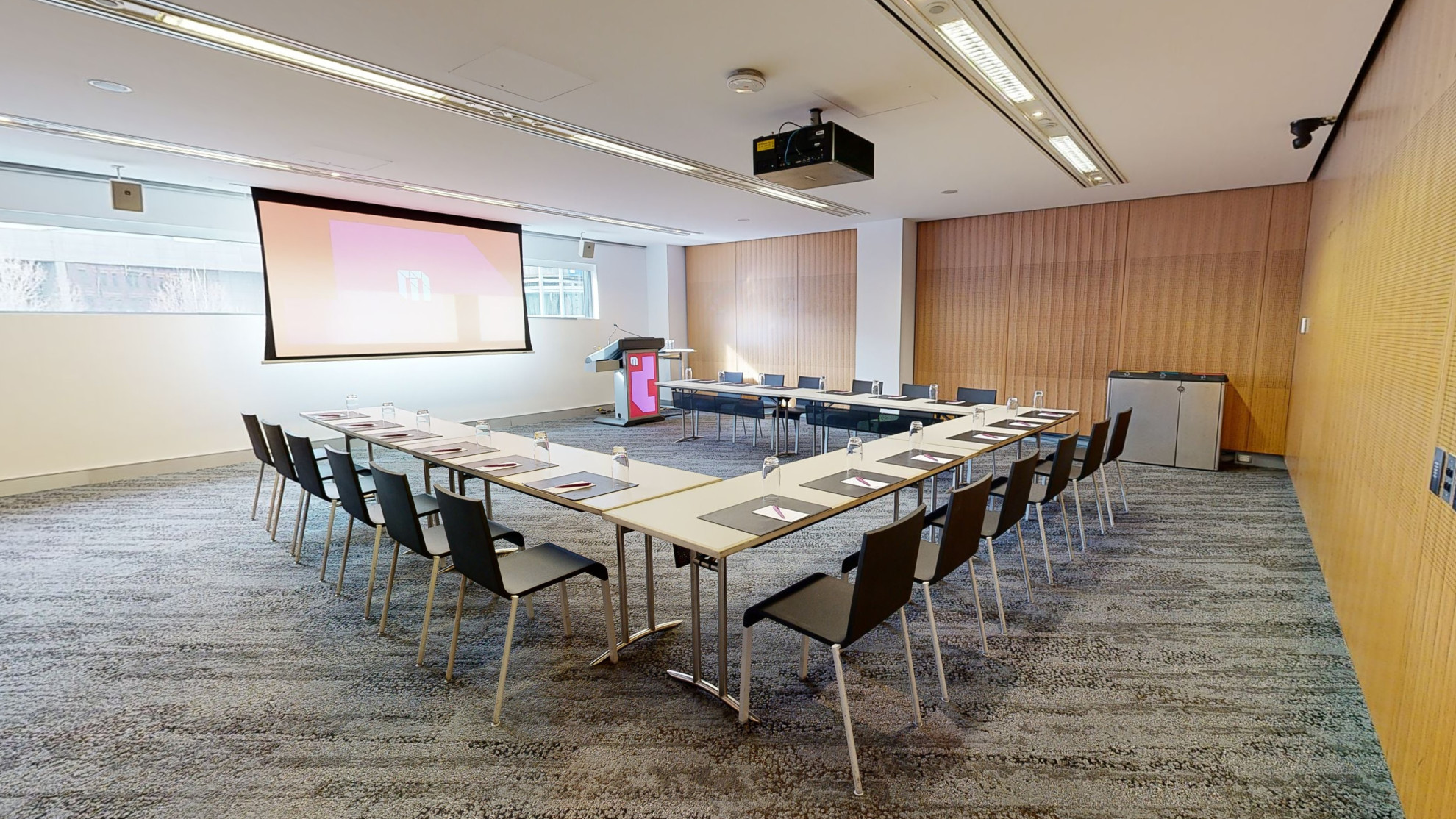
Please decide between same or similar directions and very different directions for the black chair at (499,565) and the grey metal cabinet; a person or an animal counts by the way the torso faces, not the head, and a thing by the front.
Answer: very different directions

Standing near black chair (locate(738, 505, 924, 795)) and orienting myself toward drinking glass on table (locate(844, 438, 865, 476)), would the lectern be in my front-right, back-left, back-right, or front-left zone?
front-left

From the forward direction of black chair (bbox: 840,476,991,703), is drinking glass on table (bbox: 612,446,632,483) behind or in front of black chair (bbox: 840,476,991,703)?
in front

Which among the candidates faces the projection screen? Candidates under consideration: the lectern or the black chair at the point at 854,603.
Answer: the black chair

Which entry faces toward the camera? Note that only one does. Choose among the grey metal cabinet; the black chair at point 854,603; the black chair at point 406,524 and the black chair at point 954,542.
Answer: the grey metal cabinet

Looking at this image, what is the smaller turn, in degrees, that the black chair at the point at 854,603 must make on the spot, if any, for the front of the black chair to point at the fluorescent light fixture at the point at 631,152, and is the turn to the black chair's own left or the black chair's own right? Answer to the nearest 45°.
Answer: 0° — it already faces it

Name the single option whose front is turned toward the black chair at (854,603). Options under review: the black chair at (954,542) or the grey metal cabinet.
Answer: the grey metal cabinet

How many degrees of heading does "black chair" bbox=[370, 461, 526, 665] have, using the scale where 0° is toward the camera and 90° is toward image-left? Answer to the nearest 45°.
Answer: approximately 225°

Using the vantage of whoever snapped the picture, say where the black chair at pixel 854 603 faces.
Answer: facing away from the viewer and to the left of the viewer

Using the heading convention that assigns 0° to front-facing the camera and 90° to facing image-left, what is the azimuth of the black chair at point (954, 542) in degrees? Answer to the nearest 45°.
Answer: approximately 135°

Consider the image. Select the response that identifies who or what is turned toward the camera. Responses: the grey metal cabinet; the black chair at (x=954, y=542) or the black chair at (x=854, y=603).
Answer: the grey metal cabinet

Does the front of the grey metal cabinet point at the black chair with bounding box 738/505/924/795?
yes

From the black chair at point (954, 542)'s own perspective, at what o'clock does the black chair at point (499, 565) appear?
the black chair at point (499, 565) is roughly at 10 o'clock from the black chair at point (954, 542).

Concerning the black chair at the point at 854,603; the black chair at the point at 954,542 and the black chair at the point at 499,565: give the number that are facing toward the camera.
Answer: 0

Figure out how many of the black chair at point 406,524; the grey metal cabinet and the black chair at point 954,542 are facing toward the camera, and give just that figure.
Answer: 1

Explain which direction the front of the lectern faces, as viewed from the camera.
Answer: facing the viewer and to the right of the viewer

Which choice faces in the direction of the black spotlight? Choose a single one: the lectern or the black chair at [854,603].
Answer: the lectern

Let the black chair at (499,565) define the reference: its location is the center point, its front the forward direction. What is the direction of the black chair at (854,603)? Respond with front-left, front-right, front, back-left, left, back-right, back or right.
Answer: right

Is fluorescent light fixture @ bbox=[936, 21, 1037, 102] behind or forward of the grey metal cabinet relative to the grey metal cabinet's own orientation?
forward
